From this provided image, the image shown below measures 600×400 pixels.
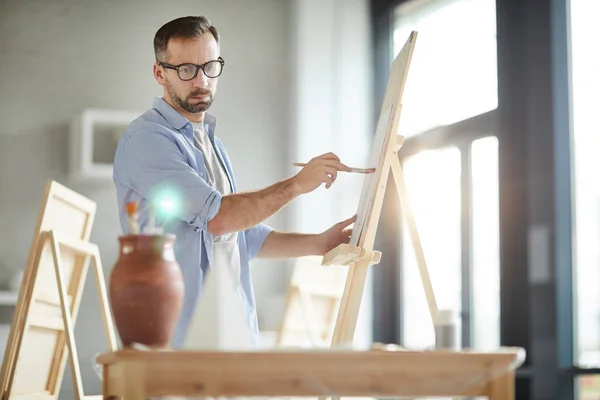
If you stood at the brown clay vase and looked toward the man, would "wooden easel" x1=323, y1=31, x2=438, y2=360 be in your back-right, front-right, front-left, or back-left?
front-right

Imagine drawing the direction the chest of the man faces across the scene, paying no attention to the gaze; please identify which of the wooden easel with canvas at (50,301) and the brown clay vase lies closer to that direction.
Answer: the brown clay vase

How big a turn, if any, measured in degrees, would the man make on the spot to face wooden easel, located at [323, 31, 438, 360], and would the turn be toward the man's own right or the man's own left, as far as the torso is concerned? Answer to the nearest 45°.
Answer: approximately 45° to the man's own left

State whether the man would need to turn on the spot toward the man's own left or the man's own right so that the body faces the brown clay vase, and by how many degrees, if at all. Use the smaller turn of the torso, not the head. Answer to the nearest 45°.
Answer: approximately 45° to the man's own right

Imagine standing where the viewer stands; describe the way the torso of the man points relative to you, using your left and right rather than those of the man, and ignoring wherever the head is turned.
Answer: facing the viewer and to the right of the viewer

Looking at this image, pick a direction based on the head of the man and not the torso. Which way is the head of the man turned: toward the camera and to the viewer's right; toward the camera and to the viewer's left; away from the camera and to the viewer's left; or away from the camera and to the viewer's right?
toward the camera and to the viewer's right

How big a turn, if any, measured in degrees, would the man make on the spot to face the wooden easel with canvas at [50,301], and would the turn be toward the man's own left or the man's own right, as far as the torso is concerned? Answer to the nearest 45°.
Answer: approximately 180°
